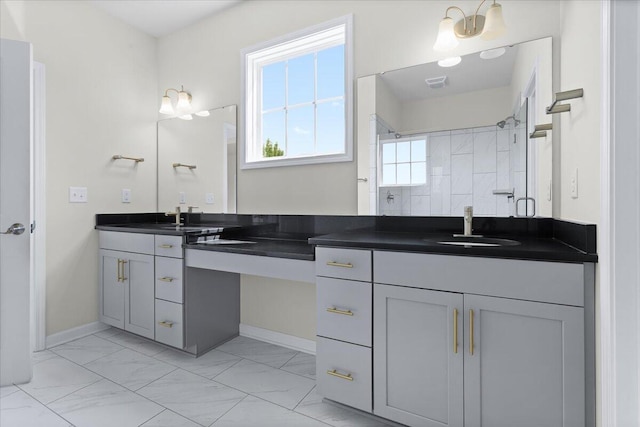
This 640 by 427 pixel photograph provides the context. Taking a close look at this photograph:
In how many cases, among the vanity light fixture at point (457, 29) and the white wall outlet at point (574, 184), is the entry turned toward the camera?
1

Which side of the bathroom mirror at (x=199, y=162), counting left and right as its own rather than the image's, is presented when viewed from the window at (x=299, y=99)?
left

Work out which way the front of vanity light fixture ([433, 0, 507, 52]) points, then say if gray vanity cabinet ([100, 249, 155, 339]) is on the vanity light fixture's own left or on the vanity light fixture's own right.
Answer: on the vanity light fixture's own right

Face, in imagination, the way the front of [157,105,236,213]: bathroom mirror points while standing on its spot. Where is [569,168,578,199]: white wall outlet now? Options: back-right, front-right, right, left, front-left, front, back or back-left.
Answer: left

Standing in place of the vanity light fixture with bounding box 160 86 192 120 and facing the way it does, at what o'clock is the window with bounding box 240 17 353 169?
The window is roughly at 9 o'clock from the vanity light fixture.

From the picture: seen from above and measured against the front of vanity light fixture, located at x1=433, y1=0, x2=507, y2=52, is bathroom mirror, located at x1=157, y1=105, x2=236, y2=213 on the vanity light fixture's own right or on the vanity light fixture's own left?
on the vanity light fixture's own right

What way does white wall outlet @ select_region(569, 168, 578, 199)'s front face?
to the viewer's left

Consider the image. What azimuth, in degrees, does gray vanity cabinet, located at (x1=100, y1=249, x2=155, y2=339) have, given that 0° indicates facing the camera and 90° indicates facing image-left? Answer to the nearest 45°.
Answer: approximately 45°

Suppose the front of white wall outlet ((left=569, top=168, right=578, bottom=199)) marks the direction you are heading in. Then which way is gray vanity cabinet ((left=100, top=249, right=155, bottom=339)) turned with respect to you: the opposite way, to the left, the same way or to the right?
to the left

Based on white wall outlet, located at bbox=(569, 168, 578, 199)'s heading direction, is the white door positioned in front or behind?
in front

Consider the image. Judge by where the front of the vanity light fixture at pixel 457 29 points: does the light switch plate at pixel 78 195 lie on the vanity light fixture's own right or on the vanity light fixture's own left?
on the vanity light fixture's own right

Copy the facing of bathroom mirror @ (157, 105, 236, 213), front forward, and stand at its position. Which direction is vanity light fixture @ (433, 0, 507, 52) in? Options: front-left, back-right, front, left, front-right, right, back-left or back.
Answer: left

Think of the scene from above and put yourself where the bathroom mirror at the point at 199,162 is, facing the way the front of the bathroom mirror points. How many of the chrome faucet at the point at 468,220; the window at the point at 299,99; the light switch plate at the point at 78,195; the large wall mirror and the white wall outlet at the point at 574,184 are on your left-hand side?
4
